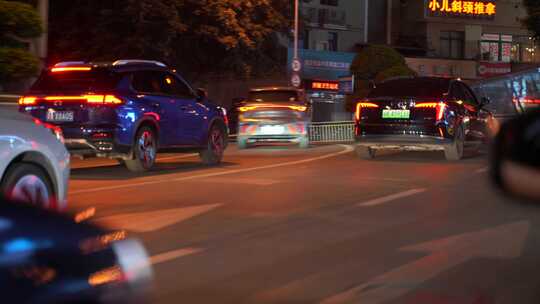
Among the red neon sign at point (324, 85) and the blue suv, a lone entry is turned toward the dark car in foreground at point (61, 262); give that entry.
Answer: the red neon sign

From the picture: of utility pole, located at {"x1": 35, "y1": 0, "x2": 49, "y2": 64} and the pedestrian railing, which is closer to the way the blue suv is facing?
the pedestrian railing

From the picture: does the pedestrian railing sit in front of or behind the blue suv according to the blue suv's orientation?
in front

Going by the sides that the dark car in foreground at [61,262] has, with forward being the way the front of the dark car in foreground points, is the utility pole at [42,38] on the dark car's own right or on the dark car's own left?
on the dark car's own left

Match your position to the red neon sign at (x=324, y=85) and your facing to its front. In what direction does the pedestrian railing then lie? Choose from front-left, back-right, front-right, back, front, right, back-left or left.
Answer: front

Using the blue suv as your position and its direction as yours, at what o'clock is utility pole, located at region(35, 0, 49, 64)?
The utility pole is roughly at 10 o'clock from the blue suv.

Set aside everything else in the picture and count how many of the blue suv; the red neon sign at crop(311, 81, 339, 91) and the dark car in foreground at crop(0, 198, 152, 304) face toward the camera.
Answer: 1

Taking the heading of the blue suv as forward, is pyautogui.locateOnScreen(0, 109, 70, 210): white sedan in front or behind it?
behind

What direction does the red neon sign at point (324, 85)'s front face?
toward the camera

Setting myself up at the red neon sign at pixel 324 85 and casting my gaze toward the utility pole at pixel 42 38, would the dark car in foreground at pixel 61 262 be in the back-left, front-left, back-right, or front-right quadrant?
front-left

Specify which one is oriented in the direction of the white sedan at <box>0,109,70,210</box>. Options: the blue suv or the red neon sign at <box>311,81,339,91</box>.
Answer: the red neon sign

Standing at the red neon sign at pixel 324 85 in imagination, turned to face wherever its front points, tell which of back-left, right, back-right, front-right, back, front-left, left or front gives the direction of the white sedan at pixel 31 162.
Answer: front
